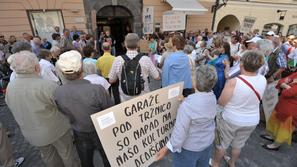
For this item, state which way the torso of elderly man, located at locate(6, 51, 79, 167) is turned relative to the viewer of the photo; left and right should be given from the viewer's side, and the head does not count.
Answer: facing away from the viewer

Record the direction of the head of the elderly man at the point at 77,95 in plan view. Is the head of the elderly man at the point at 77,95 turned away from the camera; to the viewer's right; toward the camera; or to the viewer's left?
away from the camera

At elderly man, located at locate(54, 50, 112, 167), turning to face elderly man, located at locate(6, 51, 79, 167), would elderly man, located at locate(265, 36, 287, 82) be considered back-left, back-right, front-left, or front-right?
back-right

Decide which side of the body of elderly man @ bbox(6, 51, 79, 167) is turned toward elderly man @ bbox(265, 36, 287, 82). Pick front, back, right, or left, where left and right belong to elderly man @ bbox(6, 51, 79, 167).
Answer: right
